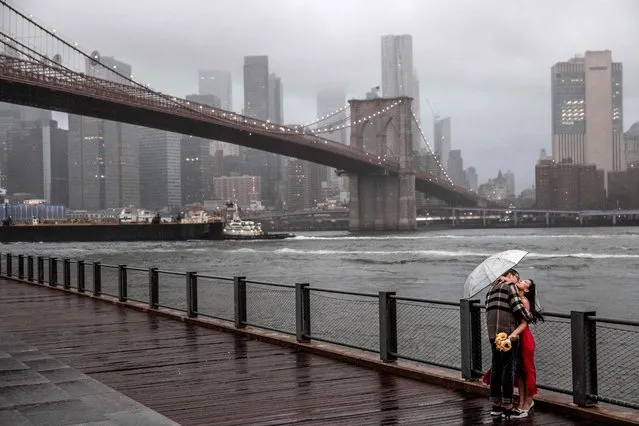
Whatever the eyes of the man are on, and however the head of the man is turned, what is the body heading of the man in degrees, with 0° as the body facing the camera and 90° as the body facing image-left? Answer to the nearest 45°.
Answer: approximately 270°

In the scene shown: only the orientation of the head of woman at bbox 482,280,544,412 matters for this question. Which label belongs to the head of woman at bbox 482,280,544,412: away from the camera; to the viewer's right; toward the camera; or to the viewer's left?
to the viewer's left

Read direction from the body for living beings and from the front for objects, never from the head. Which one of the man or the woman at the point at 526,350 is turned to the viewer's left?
the woman

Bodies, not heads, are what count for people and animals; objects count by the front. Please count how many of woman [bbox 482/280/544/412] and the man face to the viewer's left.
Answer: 1

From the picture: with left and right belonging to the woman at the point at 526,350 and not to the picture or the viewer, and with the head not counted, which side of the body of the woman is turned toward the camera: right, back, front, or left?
left

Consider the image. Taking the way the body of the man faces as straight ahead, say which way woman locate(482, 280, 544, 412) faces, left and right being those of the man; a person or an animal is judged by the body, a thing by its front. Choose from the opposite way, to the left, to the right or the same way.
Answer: the opposite way
